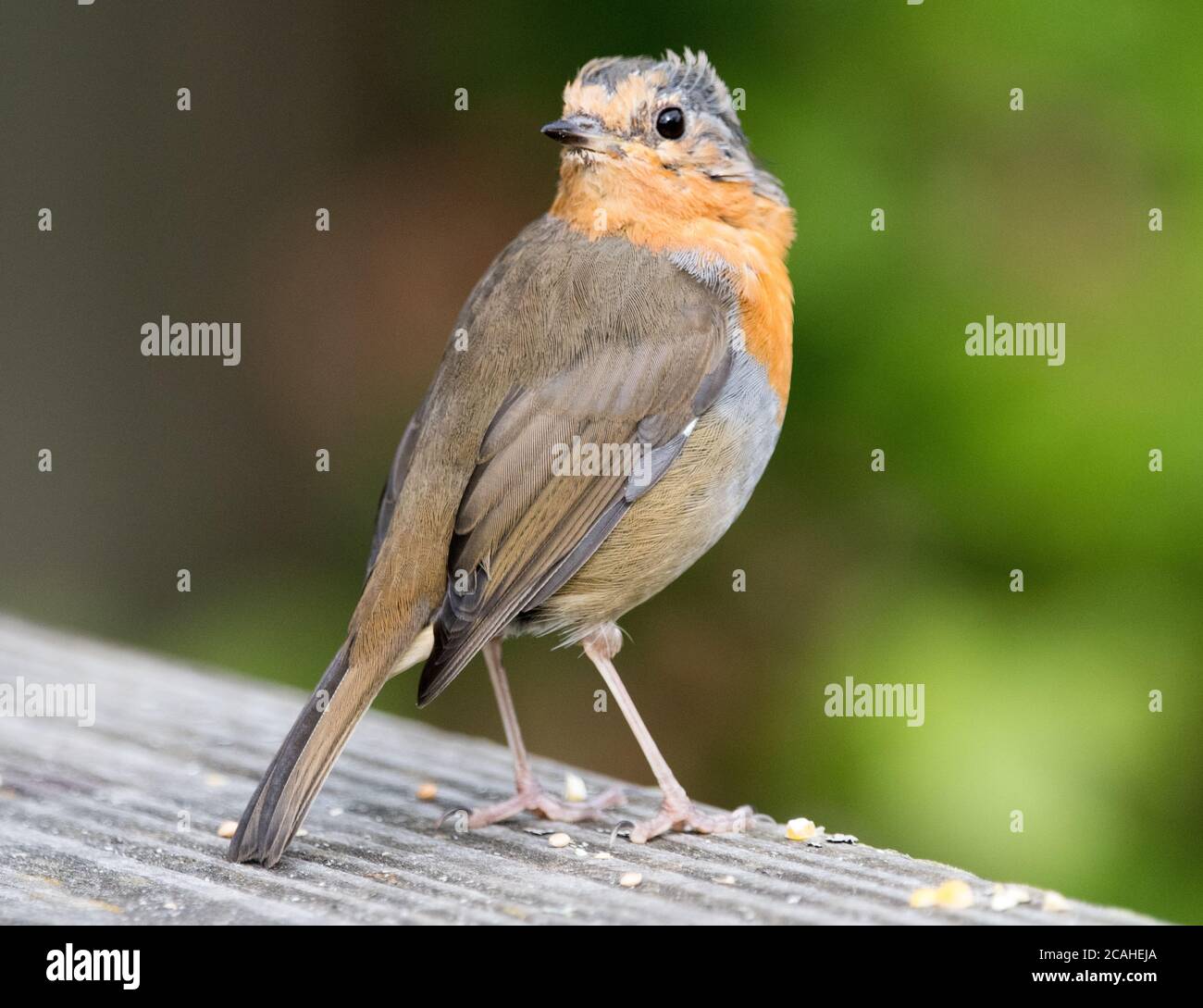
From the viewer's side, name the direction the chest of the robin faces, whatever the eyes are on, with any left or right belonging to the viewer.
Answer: facing away from the viewer and to the right of the viewer
